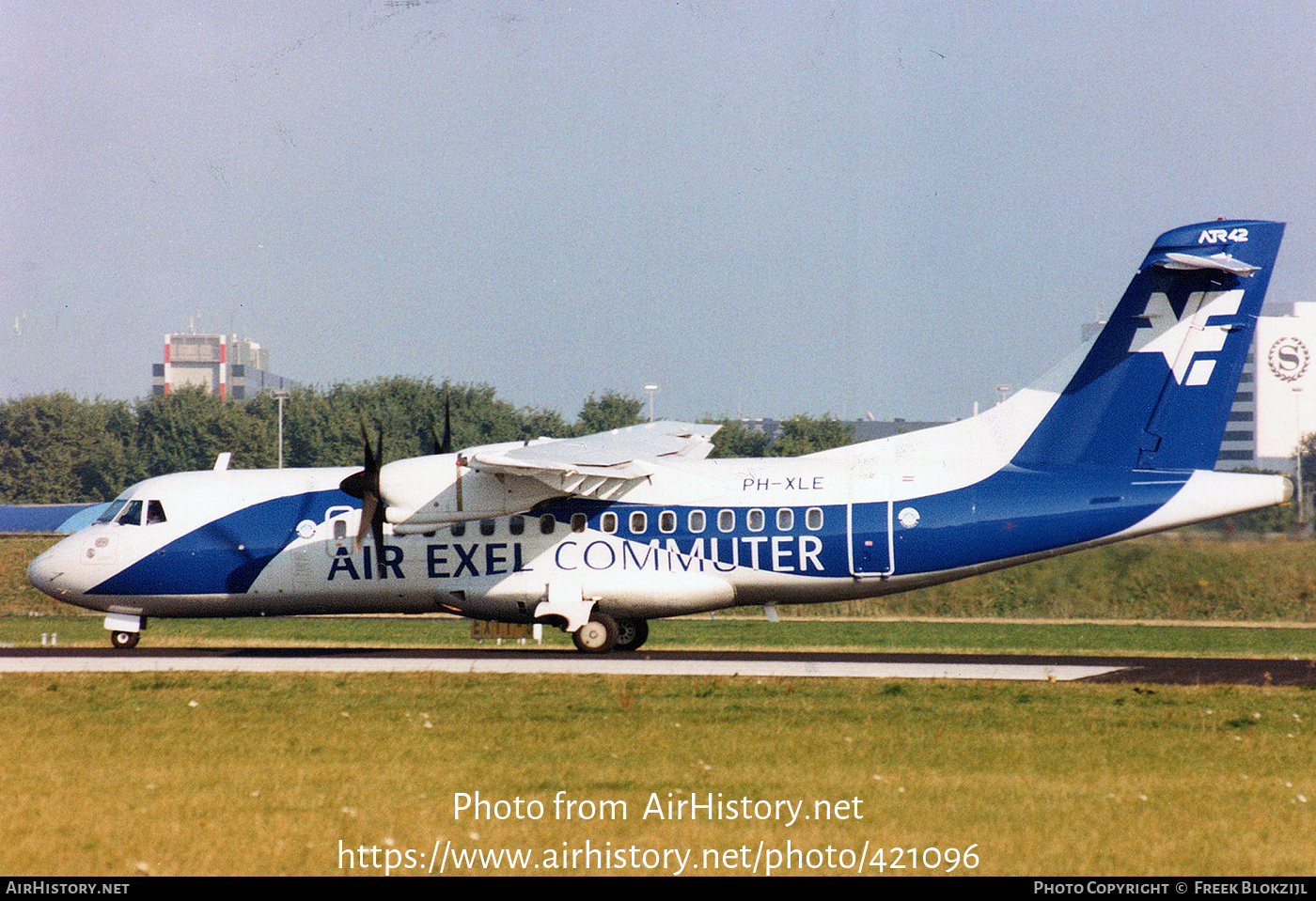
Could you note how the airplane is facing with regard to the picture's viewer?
facing to the left of the viewer
